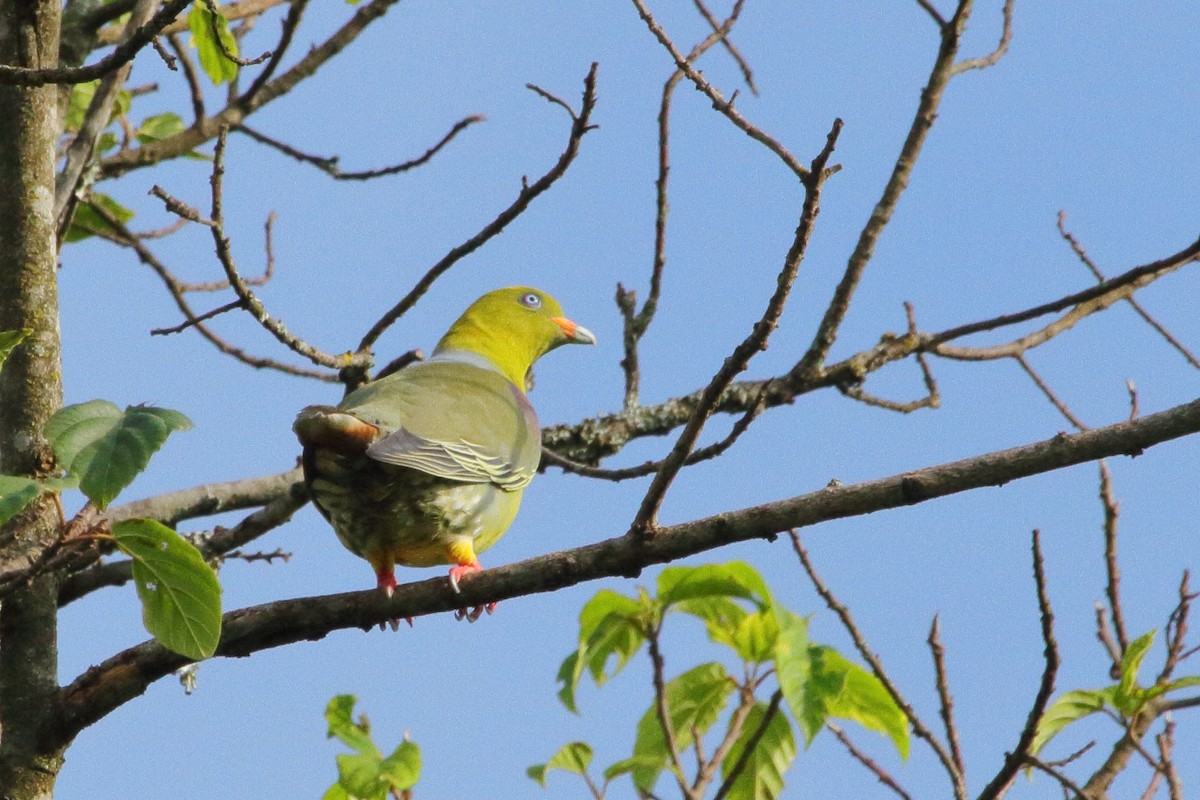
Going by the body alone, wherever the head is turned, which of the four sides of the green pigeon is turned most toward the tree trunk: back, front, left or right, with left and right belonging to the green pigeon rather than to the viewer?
back

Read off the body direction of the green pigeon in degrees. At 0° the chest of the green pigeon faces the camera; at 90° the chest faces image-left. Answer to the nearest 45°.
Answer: approximately 225°
